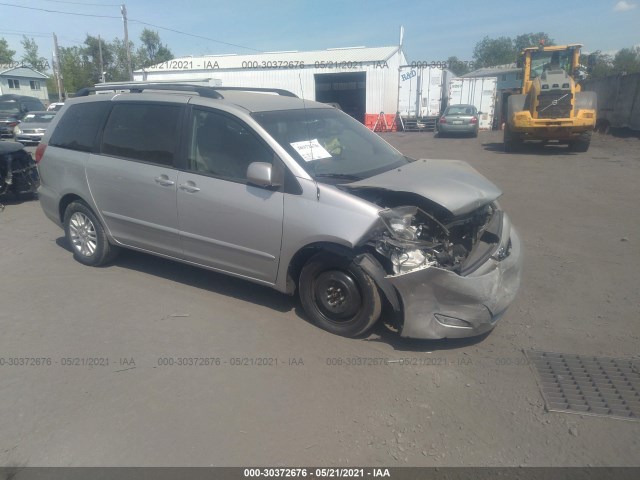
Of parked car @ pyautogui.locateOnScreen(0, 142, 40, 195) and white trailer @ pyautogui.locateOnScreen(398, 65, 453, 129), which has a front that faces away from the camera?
the white trailer

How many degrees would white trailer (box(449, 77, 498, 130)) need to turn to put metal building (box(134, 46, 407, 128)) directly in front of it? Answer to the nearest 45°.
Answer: approximately 90° to its left

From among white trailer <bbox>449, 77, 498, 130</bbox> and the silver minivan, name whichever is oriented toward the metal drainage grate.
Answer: the silver minivan

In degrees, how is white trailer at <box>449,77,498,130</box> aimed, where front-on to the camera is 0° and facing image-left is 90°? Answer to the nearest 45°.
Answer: approximately 180°

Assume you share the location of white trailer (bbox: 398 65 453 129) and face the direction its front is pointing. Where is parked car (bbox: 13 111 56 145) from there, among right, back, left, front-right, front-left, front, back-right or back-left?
back-left

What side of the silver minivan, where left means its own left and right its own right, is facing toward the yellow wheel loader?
left

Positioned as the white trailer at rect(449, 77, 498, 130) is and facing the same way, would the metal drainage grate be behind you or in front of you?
behind

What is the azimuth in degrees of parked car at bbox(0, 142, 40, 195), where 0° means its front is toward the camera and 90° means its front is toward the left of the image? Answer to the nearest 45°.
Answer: approximately 315°

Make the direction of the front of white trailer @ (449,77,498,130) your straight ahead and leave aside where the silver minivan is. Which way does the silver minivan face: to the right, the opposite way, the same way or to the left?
to the right

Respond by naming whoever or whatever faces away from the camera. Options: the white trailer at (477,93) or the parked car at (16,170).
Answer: the white trailer

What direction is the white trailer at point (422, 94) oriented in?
away from the camera
